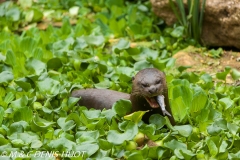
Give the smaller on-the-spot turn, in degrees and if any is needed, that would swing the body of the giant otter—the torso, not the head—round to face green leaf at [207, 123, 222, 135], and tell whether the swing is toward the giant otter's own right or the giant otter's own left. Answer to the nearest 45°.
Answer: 0° — it already faces it

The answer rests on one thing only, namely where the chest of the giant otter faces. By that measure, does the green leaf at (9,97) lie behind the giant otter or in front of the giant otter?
behind

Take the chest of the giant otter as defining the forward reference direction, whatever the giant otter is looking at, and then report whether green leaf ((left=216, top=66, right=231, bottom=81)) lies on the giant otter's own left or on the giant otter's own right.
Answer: on the giant otter's own left

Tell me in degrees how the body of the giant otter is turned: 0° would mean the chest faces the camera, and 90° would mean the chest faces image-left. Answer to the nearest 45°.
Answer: approximately 315°

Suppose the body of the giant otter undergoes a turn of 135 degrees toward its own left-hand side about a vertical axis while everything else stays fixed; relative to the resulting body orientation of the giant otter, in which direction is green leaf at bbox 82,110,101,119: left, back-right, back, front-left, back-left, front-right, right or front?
left

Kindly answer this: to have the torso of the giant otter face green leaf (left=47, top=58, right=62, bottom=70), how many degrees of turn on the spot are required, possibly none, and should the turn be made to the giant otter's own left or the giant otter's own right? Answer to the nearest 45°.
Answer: approximately 180°

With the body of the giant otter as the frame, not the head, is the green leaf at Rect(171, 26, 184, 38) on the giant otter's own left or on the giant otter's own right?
on the giant otter's own left
